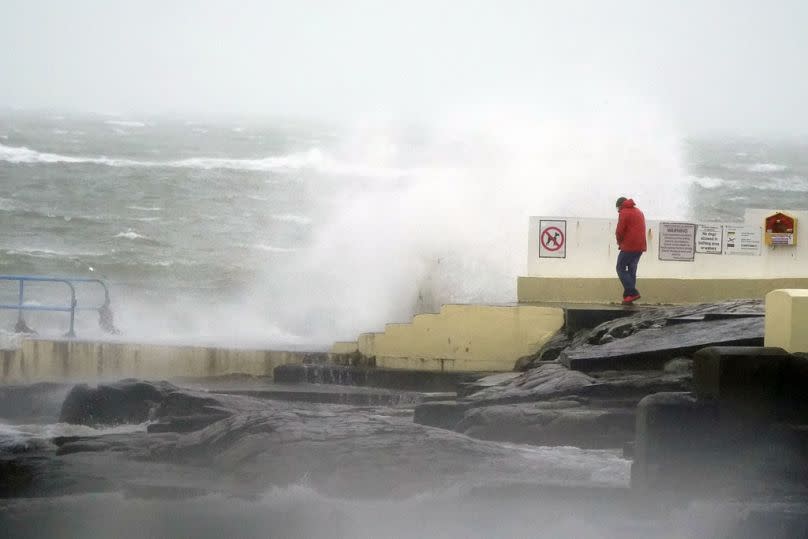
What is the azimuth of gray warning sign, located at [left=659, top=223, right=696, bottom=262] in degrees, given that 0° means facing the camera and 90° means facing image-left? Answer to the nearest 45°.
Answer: approximately 0°

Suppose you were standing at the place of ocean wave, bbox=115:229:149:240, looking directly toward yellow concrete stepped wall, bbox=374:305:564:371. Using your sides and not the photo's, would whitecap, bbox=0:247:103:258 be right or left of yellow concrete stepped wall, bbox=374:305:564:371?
right

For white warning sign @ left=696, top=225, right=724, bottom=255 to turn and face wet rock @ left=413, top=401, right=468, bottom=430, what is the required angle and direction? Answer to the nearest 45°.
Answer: approximately 45° to its right

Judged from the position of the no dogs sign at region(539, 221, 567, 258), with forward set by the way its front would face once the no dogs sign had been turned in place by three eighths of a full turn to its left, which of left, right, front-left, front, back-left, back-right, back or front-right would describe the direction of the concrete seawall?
back-left

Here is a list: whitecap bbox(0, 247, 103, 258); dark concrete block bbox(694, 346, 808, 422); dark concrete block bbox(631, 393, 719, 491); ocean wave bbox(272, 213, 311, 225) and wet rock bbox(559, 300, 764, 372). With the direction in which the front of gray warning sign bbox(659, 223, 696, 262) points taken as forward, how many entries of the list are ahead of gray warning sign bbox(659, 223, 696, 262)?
3

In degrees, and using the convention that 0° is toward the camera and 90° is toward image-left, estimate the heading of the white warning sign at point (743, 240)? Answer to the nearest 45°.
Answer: approximately 0°

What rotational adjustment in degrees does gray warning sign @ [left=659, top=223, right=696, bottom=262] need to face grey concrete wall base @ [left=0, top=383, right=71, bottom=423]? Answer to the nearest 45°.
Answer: approximately 90° to its right

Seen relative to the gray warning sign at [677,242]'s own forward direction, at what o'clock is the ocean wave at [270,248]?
The ocean wave is roughly at 5 o'clock from the gray warning sign.

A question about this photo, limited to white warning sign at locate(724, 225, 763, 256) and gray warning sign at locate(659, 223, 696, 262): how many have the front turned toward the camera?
2

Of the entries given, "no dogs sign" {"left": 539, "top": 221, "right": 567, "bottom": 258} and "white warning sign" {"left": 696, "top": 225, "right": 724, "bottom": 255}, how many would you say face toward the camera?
2
